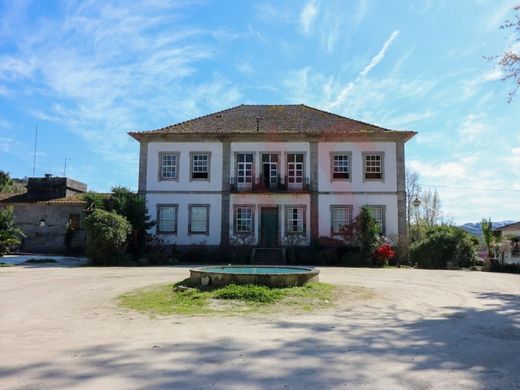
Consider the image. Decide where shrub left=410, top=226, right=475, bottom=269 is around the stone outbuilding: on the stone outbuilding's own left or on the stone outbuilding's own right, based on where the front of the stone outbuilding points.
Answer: on the stone outbuilding's own left

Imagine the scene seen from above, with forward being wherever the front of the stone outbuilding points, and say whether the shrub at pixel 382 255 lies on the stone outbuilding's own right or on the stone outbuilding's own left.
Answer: on the stone outbuilding's own left

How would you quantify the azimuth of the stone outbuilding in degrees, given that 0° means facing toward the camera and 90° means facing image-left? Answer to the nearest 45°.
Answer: approximately 0°
